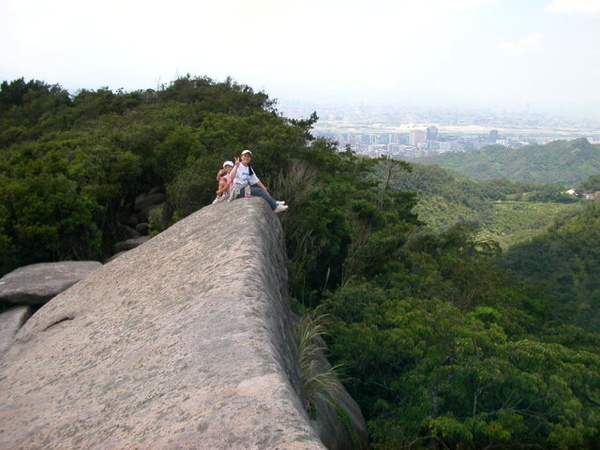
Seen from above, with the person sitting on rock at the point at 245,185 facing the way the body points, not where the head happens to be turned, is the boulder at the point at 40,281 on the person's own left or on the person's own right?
on the person's own right

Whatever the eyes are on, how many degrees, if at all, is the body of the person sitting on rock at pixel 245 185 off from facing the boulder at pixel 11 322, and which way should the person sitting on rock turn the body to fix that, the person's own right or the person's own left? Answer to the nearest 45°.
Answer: approximately 90° to the person's own right
